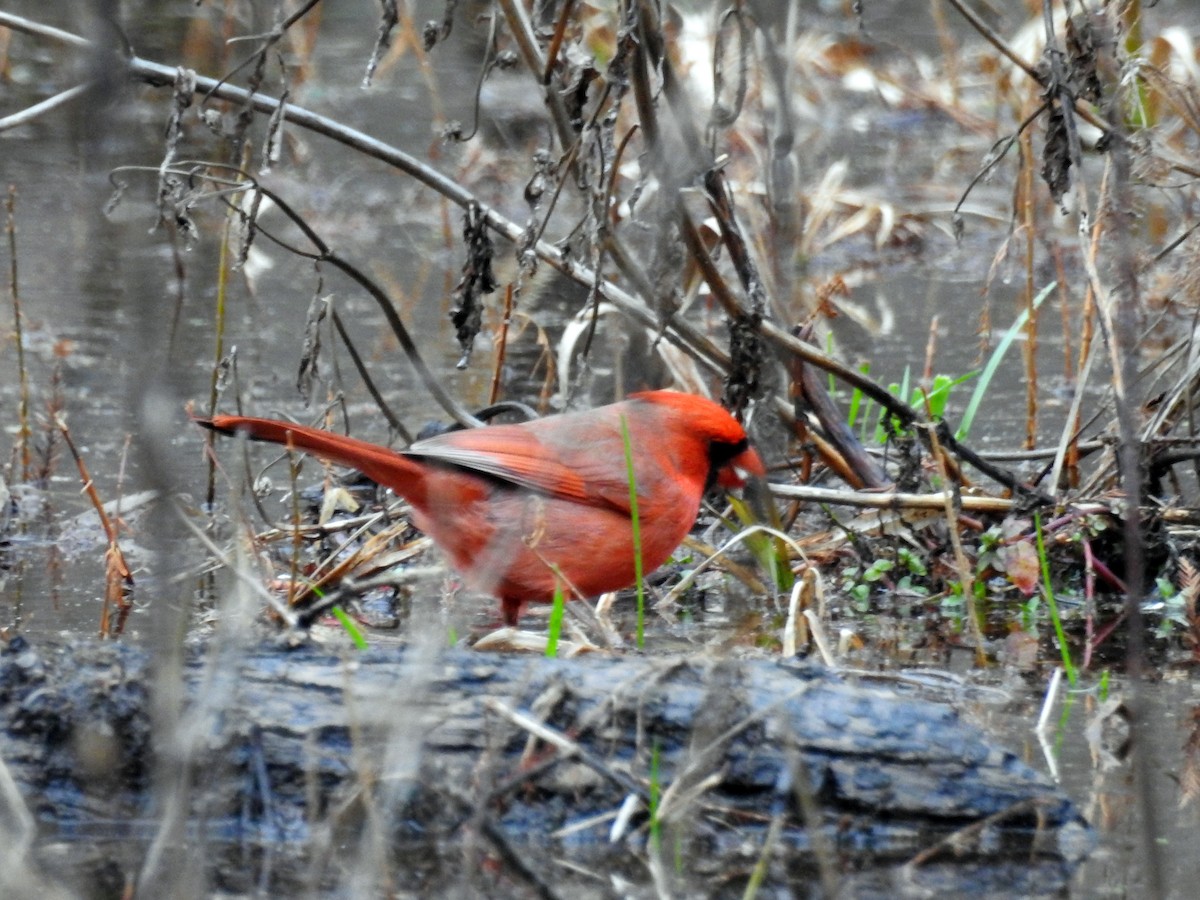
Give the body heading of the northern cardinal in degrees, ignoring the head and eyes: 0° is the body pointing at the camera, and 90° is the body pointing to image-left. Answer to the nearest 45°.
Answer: approximately 270°

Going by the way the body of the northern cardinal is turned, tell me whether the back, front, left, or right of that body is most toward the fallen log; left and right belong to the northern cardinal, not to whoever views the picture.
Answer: right
